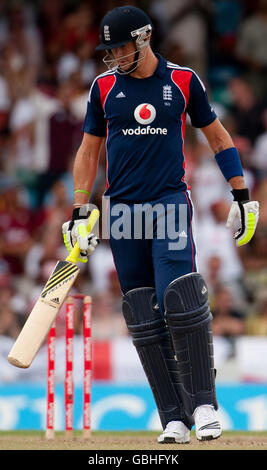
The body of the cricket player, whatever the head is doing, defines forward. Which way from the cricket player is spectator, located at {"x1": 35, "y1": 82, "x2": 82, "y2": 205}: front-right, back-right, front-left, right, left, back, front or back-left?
back

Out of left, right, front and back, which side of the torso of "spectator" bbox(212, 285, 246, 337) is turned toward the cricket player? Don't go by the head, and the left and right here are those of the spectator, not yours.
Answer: front

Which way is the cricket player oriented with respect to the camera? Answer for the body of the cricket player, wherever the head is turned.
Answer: toward the camera

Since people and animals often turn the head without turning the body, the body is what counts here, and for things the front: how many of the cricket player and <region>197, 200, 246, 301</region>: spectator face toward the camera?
2

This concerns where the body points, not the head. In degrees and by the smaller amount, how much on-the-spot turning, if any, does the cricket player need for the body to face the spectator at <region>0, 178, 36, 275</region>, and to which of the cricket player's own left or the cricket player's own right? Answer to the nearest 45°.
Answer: approximately 180°

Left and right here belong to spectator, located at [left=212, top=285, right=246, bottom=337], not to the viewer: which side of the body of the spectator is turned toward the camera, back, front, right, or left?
front

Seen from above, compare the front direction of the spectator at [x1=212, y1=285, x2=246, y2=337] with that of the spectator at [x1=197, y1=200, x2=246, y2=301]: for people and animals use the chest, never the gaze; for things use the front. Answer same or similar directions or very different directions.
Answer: same or similar directions
